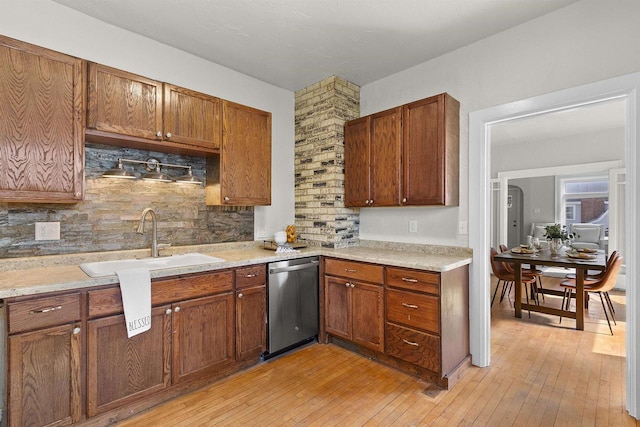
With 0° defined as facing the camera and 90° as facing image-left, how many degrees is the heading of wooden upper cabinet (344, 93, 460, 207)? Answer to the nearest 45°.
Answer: approximately 45°

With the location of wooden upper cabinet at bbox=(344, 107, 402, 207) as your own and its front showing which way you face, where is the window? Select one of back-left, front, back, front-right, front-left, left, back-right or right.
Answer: back

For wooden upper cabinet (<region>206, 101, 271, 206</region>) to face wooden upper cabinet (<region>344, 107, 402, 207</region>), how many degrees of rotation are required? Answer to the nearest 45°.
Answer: approximately 45° to its left

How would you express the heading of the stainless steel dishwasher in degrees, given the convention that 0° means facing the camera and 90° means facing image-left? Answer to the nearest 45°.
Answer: approximately 315°
